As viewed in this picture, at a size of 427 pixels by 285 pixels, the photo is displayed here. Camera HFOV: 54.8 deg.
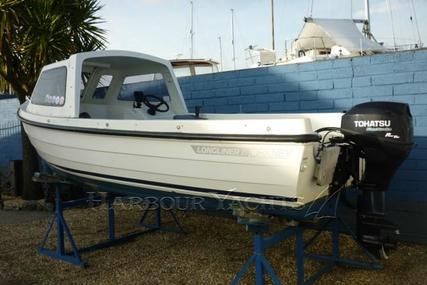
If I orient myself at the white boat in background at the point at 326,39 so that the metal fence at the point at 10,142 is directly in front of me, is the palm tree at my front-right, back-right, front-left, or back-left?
front-left

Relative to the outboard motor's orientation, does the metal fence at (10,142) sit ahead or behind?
ahead

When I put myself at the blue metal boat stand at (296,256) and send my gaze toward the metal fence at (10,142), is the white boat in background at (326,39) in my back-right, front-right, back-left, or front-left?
front-right

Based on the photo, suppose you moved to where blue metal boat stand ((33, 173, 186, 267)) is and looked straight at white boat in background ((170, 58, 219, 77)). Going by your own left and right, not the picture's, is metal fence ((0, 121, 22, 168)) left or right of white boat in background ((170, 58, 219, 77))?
left

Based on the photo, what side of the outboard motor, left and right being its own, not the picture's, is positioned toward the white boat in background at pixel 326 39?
right

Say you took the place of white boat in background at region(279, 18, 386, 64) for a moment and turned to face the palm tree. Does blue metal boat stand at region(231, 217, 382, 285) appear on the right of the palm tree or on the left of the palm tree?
left

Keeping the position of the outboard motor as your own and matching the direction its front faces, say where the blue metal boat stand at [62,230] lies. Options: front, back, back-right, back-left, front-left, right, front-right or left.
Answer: front

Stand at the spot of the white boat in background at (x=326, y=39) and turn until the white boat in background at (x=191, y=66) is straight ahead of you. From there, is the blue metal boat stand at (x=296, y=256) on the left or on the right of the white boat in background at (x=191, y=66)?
left

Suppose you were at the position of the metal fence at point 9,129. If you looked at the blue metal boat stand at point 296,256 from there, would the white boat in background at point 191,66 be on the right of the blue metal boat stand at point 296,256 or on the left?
left

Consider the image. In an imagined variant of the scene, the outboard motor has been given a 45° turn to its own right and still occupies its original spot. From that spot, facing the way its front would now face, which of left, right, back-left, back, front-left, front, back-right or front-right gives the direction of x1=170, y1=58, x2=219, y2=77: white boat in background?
front

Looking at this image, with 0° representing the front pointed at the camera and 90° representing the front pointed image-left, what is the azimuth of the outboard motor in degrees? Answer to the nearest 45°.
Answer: approximately 90°

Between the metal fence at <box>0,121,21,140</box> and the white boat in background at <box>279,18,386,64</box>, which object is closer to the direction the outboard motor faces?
the metal fence
